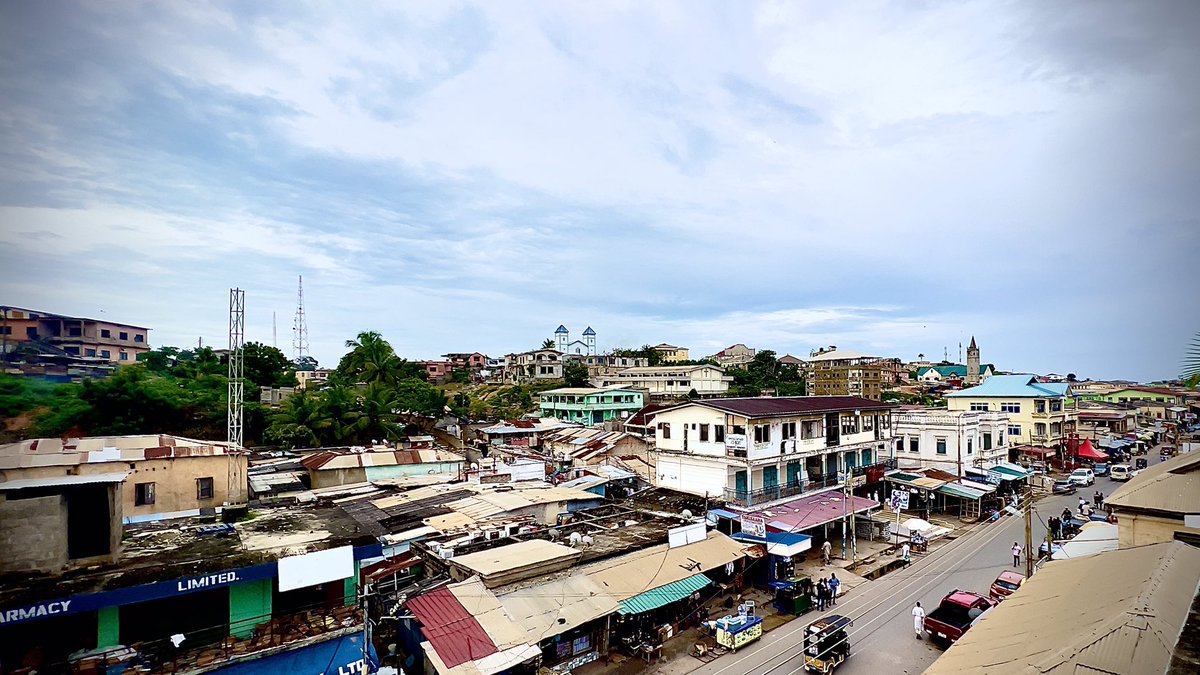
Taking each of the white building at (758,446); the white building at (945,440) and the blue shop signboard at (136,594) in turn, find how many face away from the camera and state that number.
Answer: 0

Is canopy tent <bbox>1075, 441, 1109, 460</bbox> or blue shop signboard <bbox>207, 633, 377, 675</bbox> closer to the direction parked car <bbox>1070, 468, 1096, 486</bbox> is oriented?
the blue shop signboard

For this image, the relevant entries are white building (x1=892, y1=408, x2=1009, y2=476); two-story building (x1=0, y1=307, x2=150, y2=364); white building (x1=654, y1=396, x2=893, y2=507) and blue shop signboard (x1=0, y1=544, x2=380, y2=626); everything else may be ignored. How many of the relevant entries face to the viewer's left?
0

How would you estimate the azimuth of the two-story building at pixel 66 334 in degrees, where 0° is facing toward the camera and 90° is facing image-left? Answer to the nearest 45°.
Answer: approximately 315°

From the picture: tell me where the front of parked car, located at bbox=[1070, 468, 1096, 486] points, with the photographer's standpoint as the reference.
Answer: facing the viewer and to the left of the viewer

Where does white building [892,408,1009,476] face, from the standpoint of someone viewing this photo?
facing the viewer and to the right of the viewer

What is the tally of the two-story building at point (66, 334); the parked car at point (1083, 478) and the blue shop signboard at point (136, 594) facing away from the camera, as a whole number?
0

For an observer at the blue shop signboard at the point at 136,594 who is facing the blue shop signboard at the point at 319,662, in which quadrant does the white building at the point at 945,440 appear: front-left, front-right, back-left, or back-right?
front-left

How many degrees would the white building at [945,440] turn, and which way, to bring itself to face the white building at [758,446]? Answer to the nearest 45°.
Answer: approximately 90° to its right

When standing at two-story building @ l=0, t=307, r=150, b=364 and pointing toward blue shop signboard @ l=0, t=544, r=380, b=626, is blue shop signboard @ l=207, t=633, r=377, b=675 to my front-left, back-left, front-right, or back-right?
front-left
